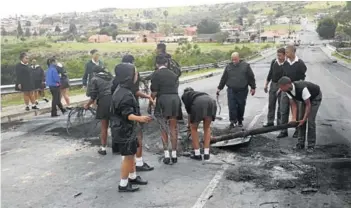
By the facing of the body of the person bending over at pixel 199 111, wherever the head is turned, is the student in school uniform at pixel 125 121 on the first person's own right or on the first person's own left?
on the first person's own left

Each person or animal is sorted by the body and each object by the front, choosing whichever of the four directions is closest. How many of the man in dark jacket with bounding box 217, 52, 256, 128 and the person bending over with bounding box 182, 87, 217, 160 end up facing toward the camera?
1

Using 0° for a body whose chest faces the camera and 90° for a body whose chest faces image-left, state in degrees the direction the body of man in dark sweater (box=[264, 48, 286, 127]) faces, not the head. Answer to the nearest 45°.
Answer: approximately 315°

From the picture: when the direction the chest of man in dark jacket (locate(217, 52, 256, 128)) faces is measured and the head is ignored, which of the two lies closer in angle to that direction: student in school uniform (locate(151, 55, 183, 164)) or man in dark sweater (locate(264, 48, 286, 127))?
the student in school uniform

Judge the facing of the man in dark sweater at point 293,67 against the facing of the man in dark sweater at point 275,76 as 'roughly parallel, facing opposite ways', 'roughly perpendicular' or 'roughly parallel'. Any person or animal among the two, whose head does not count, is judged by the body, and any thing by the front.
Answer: roughly parallel

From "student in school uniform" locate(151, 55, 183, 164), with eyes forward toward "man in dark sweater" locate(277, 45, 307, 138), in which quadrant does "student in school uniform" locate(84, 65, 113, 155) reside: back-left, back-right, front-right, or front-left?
back-left

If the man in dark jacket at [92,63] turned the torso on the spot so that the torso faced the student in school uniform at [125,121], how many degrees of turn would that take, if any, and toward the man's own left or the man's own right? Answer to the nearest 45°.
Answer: approximately 45° to the man's own right

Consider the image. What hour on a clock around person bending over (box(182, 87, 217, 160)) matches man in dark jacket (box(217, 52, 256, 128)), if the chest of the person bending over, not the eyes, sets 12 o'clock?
The man in dark jacket is roughly at 2 o'clock from the person bending over.

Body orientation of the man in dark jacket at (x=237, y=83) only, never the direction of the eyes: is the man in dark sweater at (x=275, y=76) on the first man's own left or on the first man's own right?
on the first man's own left
